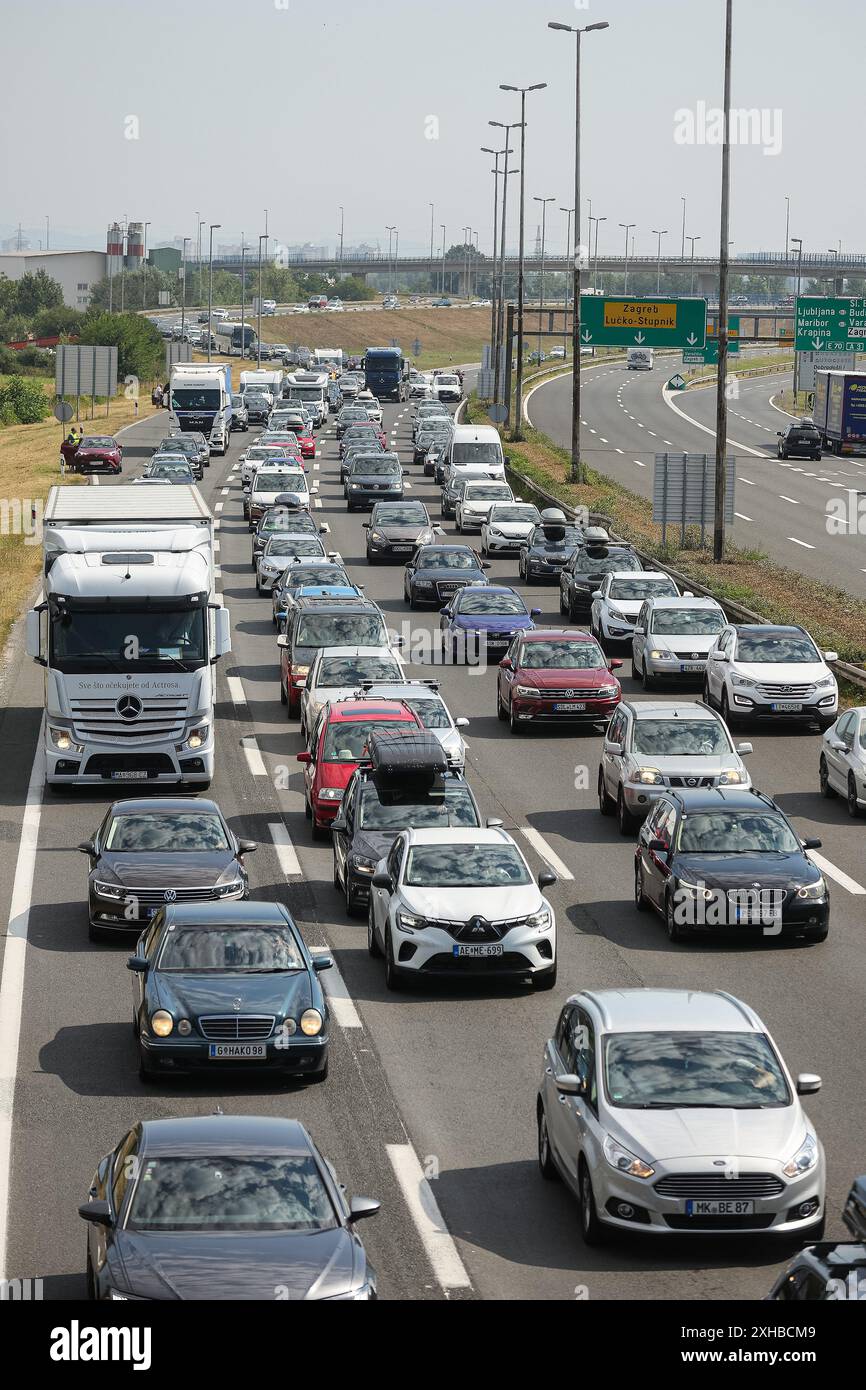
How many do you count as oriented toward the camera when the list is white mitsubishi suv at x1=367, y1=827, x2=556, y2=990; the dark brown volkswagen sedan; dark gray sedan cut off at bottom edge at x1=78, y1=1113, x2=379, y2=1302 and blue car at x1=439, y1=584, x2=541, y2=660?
4

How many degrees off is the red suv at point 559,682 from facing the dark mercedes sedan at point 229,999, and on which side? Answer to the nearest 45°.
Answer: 0° — it already faces it

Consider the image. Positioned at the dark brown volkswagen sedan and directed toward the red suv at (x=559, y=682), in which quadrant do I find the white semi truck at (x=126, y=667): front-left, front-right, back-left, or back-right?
front-left

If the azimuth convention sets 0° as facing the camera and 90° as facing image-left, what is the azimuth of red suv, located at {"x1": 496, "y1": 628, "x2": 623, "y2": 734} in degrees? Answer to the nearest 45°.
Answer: approximately 0°

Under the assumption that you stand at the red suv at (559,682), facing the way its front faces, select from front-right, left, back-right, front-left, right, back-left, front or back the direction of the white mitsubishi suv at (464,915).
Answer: front

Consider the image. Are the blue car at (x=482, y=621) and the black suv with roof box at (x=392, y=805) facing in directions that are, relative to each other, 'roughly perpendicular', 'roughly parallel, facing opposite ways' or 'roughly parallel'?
roughly parallel

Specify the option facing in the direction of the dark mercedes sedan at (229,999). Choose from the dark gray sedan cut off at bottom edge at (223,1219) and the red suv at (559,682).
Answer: the red suv

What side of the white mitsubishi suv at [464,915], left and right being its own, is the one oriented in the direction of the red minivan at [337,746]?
back

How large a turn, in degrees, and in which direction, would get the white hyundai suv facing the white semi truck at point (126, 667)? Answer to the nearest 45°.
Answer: approximately 45° to its right

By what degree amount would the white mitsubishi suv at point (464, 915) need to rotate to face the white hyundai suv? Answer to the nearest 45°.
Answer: approximately 180°

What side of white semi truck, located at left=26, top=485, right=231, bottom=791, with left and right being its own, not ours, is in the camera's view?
front

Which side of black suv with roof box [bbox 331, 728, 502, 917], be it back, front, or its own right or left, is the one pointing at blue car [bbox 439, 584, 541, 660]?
back

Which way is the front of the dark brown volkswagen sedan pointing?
toward the camera

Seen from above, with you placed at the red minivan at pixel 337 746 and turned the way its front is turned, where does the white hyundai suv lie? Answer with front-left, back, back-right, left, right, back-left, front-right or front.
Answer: back-left

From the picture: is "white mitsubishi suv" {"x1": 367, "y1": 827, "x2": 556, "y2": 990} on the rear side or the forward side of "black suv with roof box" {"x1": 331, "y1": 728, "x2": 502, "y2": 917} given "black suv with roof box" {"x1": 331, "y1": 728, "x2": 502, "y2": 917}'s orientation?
on the forward side
